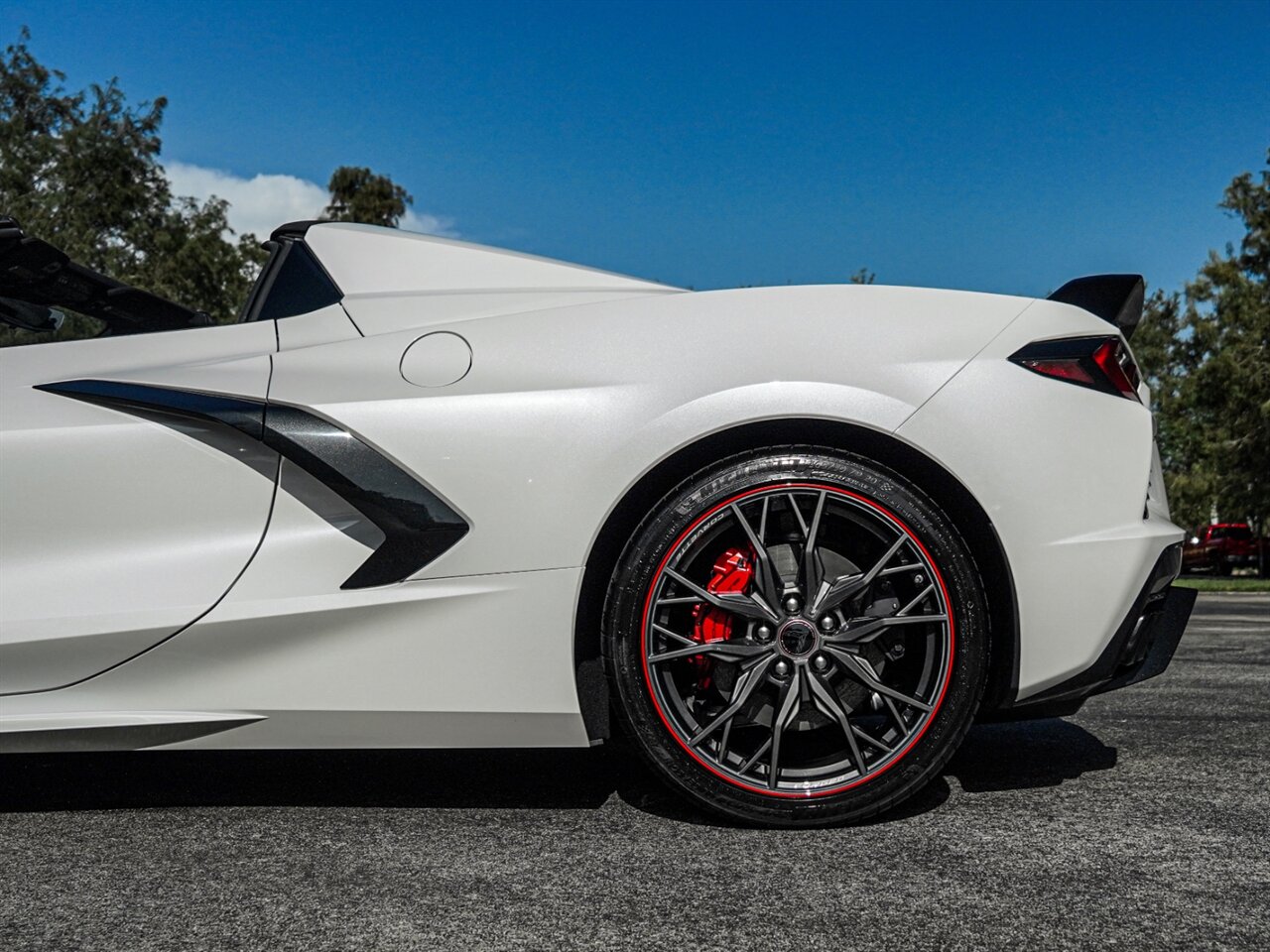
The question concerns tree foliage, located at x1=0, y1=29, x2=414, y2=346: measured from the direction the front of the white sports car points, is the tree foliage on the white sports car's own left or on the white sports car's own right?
on the white sports car's own right

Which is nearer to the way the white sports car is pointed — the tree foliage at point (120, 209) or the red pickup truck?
the tree foliage

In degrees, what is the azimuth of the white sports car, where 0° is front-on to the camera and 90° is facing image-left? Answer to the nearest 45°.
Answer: approximately 90°

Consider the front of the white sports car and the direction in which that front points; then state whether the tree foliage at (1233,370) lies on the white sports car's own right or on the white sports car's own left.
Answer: on the white sports car's own right

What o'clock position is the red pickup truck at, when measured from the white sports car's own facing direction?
The red pickup truck is roughly at 4 o'clock from the white sports car.

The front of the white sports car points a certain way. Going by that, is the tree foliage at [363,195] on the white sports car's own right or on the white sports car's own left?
on the white sports car's own right

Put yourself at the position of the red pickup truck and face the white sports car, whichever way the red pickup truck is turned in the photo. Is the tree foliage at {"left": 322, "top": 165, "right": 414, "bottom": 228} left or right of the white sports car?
right
